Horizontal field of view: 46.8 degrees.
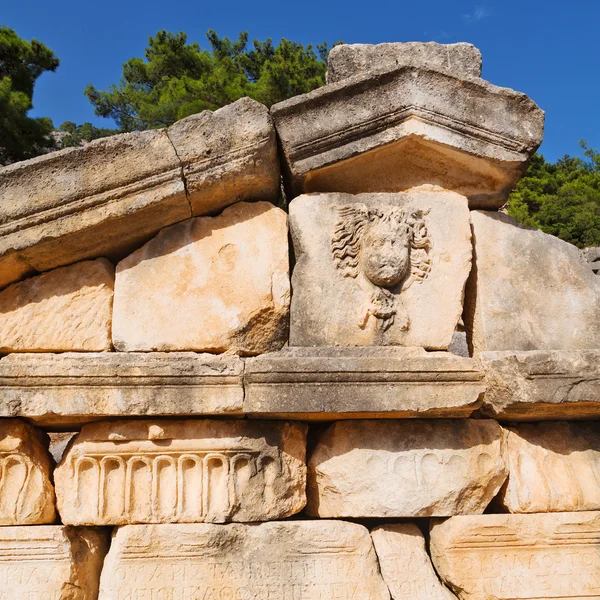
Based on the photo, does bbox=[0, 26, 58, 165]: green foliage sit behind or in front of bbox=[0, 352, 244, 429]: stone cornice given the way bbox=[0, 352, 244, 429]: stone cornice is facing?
behind

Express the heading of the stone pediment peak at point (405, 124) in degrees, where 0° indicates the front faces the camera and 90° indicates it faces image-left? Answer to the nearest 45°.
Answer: approximately 0°

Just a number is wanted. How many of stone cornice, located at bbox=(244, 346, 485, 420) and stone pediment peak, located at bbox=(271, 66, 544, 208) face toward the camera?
2

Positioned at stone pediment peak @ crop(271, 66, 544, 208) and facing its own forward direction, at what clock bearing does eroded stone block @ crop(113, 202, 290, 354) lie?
The eroded stone block is roughly at 3 o'clock from the stone pediment peak.

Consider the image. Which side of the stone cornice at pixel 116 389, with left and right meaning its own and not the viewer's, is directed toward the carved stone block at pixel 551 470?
left

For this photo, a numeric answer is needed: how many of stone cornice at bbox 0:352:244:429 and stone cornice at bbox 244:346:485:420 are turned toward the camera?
2

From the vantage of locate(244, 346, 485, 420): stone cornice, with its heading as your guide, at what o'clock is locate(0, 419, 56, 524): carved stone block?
The carved stone block is roughly at 3 o'clock from the stone cornice.

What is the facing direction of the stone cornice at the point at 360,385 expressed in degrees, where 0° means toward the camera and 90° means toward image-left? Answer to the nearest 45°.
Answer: approximately 0°

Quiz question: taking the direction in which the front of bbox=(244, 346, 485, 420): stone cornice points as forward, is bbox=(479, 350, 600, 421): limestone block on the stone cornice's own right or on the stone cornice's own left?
on the stone cornice's own left
